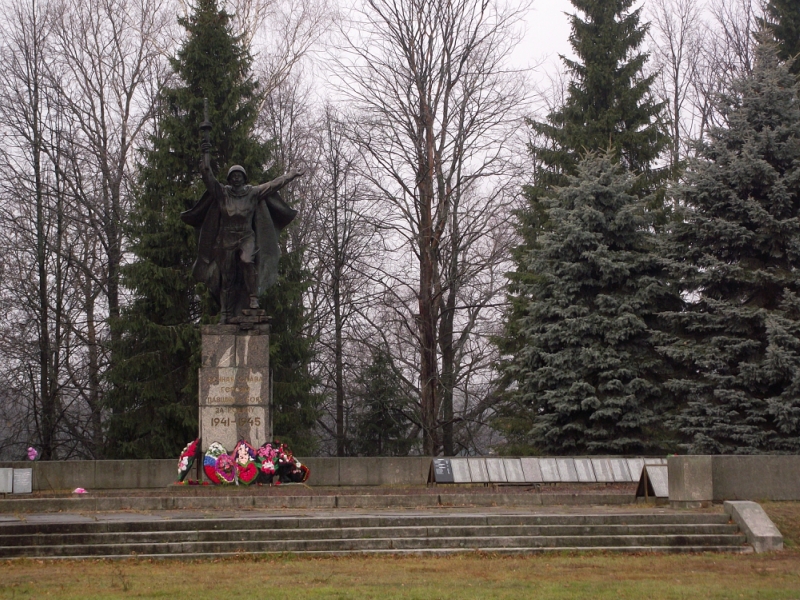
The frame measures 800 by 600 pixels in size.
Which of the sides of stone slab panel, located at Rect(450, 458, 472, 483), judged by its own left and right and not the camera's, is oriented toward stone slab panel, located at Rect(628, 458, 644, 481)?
left

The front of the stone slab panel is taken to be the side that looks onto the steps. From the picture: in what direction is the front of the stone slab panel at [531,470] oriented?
toward the camera

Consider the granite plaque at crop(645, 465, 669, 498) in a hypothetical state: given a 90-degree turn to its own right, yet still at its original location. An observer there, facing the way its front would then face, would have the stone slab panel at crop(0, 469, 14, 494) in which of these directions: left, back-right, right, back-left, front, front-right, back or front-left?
front

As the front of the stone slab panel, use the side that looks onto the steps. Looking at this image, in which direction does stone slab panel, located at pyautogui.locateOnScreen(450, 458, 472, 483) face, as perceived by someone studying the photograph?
facing the viewer

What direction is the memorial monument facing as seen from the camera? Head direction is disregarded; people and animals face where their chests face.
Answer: toward the camera

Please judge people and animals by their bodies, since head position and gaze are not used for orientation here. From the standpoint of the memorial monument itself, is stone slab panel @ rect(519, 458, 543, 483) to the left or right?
on its left

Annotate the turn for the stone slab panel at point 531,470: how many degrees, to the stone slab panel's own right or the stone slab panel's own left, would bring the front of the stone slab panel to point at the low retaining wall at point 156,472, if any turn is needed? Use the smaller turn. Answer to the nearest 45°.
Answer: approximately 90° to the stone slab panel's own right

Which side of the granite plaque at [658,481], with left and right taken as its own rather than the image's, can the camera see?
front
